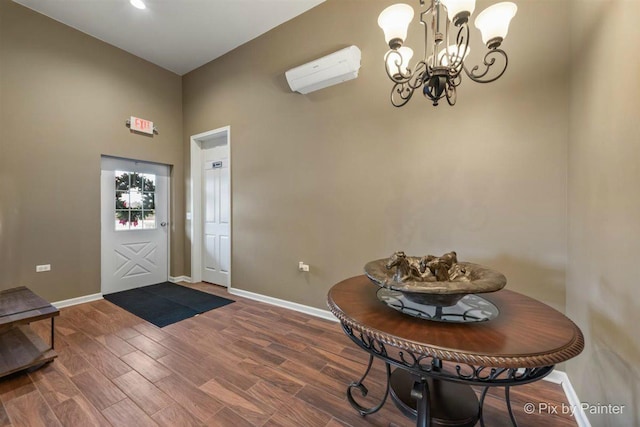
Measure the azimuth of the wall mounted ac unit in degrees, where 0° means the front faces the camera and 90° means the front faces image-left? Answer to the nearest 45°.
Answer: approximately 45°

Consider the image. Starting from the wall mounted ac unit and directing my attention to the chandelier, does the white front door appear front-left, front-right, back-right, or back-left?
back-right

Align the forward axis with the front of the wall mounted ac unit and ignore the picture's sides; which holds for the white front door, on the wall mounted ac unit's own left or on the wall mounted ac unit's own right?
on the wall mounted ac unit's own right

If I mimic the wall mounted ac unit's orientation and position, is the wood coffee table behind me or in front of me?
in front

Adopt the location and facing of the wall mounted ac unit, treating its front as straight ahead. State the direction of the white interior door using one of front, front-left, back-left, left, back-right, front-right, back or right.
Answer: right

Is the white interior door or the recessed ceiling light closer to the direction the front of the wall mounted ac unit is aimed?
the recessed ceiling light

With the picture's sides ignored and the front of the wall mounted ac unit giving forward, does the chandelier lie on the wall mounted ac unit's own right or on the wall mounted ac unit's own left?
on the wall mounted ac unit's own left
